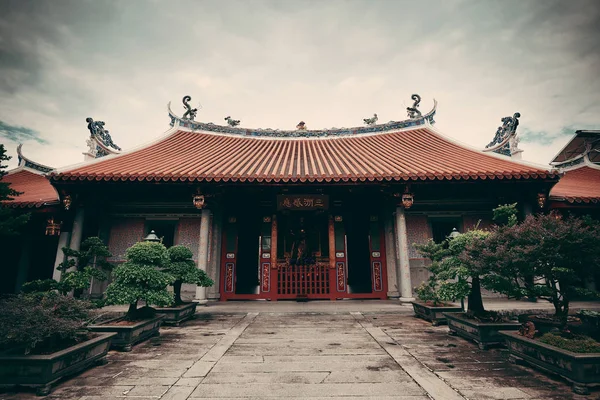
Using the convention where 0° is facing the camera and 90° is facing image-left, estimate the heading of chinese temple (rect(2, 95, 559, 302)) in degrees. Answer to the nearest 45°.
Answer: approximately 0°

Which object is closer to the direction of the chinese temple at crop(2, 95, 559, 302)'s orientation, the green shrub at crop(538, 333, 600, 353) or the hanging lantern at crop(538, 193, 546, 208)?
the green shrub

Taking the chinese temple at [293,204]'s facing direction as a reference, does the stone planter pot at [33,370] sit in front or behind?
in front

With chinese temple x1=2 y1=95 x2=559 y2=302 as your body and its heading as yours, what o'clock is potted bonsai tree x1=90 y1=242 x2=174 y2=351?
The potted bonsai tree is roughly at 1 o'clock from the chinese temple.

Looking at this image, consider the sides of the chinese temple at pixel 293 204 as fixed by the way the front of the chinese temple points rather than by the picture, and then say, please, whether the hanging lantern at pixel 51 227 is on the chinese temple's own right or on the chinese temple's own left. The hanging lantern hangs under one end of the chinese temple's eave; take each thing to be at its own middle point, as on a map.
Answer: on the chinese temple's own right

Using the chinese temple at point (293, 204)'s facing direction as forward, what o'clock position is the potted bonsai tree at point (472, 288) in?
The potted bonsai tree is roughly at 11 o'clock from the chinese temple.

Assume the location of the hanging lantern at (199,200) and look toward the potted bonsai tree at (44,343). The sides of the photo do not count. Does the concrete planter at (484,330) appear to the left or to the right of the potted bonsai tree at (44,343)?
left

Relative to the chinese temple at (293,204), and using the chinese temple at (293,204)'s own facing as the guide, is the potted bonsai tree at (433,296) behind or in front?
in front

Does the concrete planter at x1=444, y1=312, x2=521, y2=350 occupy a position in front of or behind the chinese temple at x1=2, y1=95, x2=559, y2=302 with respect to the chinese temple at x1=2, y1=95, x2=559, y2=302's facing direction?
in front
